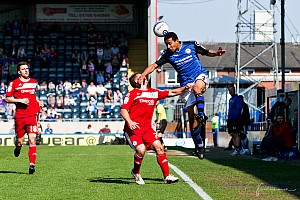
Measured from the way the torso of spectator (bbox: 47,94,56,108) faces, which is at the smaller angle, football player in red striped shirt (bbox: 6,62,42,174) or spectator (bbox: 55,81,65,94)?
the football player in red striped shirt

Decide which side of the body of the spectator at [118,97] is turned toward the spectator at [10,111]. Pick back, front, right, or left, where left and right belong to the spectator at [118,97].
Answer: right

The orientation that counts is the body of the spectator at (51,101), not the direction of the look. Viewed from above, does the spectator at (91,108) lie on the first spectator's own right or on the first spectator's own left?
on the first spectator's own left

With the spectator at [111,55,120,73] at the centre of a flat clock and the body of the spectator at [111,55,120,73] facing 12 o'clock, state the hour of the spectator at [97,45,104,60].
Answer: the spectator at [97,45,104,60] is roughly at 4 o'clock from the spectator at [111,55,120,73].

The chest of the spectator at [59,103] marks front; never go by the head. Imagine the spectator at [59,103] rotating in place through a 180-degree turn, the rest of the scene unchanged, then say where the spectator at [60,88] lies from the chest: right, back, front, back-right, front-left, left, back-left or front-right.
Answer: front

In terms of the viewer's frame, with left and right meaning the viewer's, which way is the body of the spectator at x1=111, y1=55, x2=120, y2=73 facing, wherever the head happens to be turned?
facing the viewer

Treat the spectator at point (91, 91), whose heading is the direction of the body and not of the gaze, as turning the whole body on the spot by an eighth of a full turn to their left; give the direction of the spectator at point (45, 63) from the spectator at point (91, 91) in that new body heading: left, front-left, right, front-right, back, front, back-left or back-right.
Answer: back

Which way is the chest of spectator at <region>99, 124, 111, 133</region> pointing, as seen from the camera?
toward the camera

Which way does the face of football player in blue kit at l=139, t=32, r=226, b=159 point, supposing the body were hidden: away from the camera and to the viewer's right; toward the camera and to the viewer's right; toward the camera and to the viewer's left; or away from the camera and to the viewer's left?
toward the camera and to the viewer's left
